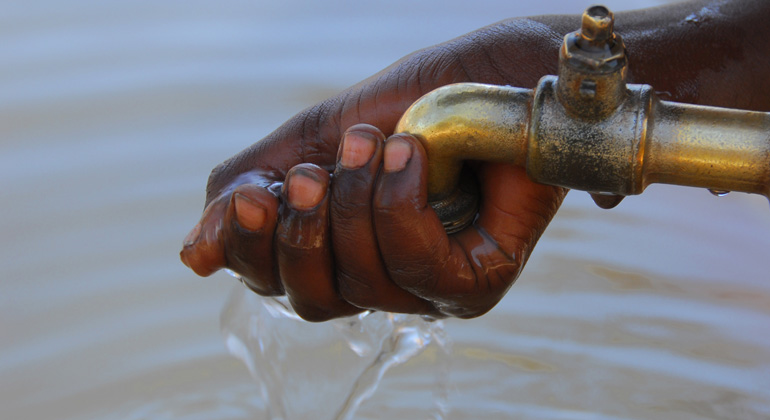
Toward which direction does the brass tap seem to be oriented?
to the viewer's left

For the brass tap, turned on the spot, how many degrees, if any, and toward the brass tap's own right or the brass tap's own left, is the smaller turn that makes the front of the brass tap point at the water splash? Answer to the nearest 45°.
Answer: approximately 45° to the brass tap's own right
